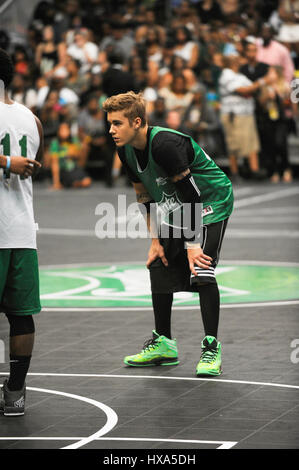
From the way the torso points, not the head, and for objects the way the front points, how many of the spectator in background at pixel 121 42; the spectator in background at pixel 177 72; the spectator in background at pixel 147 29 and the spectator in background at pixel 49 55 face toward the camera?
4

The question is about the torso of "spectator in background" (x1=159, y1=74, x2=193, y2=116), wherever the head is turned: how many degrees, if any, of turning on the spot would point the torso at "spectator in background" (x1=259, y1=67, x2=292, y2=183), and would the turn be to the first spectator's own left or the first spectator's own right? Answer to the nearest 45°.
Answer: approximately 90° to the first spectator's own left

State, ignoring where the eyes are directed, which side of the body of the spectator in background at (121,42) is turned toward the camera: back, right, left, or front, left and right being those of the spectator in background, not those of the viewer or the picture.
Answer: front

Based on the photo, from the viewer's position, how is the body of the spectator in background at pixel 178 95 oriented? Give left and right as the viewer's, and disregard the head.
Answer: facing the viewer

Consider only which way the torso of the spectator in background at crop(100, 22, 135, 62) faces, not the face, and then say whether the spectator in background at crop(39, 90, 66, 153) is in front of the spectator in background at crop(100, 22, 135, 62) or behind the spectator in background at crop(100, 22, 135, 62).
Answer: in front

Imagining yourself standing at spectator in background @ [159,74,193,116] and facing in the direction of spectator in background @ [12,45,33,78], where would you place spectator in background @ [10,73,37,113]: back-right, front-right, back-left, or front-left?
front-left

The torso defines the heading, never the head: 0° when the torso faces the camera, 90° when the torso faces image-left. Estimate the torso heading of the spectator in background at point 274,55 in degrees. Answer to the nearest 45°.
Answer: approximately 0°

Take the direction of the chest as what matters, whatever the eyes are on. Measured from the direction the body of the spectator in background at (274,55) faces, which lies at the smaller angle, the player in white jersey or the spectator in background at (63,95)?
the player in white jersey

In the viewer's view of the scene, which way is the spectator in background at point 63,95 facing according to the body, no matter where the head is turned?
toward the camera
